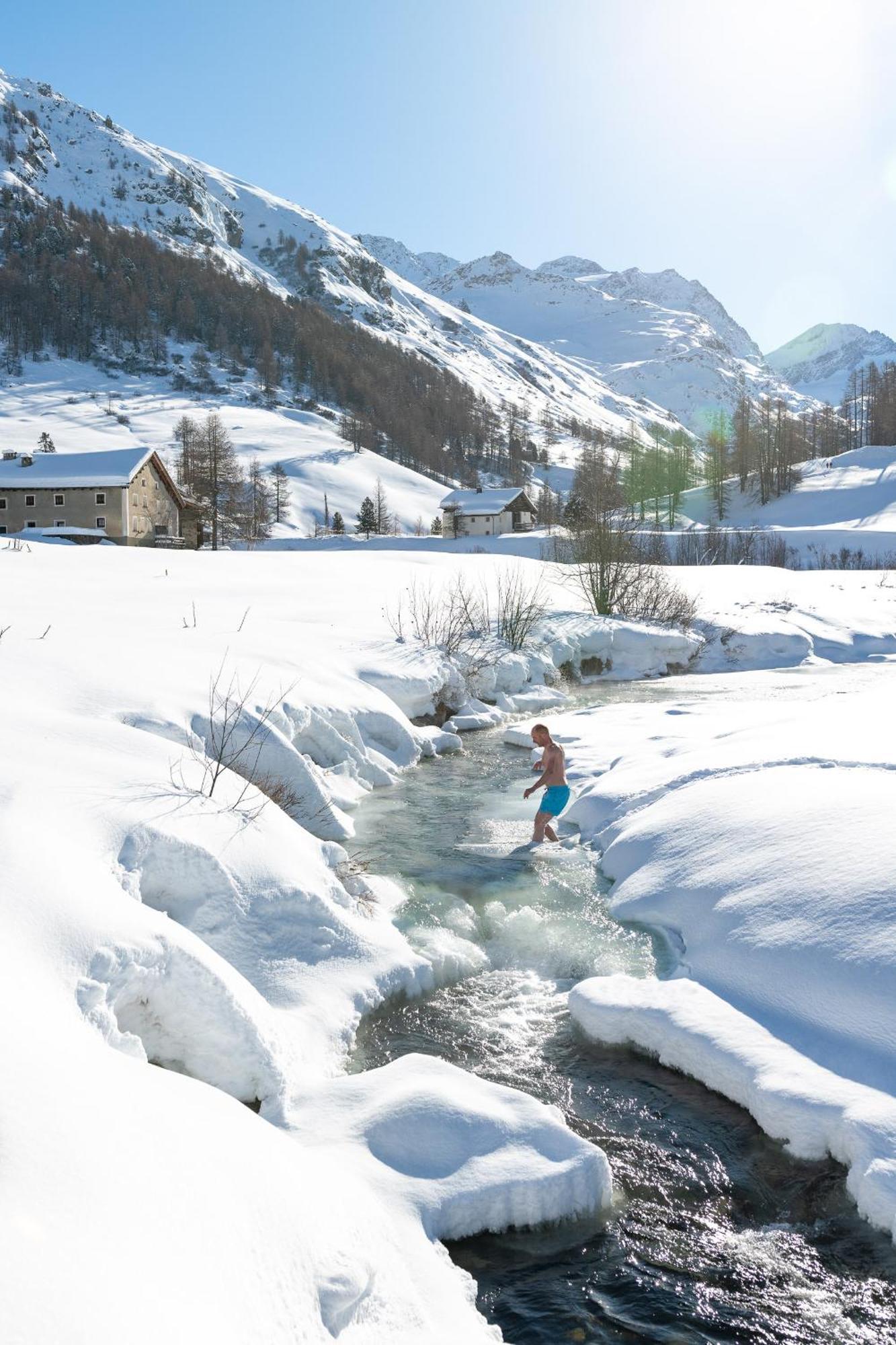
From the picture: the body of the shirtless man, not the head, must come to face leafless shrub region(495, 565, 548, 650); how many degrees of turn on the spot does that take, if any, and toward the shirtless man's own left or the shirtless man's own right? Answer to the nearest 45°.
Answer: approximately 90° to the shirtless man's own right

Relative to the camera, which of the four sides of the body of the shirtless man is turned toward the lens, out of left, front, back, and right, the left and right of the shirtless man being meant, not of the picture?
left

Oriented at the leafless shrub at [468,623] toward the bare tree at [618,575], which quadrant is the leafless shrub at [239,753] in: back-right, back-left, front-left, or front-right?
back-right

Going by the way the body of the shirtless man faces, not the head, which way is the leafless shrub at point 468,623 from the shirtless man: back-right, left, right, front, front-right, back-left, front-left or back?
right

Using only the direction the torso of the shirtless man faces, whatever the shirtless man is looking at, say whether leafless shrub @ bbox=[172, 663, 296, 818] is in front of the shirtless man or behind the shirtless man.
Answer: in front

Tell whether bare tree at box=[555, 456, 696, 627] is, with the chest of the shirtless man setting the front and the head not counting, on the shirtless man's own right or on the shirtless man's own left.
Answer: on the shirtless man's own right

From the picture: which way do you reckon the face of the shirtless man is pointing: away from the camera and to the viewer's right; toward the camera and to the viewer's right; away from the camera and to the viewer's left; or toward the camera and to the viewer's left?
toward the camera and to the viewer's left
